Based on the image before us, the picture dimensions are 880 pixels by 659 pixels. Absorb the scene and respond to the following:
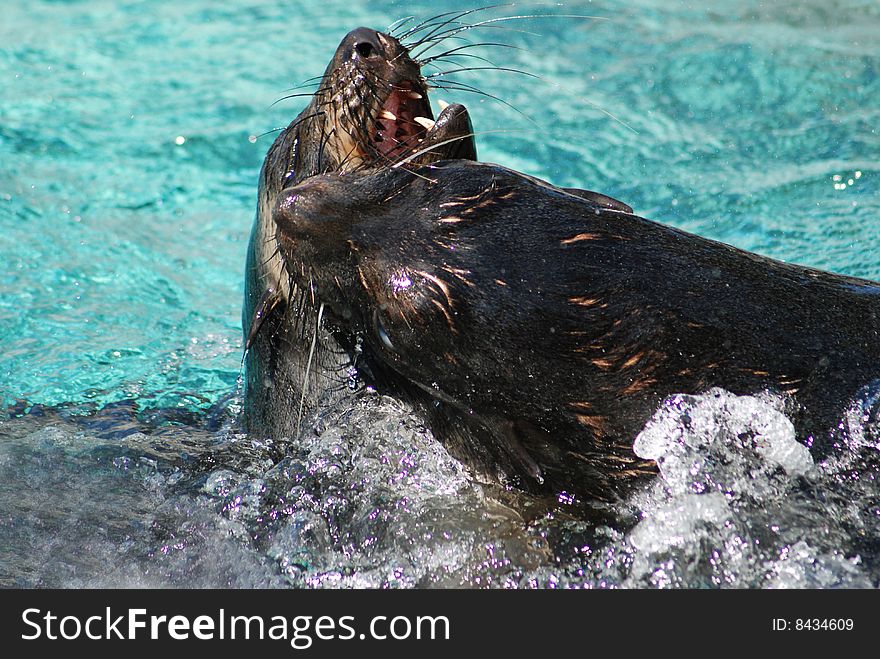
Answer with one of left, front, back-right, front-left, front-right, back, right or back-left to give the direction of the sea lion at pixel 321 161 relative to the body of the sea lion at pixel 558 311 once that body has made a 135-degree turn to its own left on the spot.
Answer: back

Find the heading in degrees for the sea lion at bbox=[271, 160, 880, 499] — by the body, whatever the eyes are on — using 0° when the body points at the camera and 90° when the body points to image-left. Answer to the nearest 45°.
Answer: approximately 90°
